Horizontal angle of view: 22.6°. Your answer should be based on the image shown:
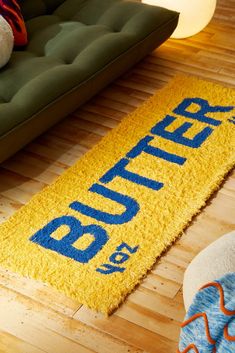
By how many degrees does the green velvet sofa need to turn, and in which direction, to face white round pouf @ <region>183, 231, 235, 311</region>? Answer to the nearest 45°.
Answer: approximately 45° to its right

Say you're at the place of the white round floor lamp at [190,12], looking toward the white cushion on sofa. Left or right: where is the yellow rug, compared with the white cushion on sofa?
left

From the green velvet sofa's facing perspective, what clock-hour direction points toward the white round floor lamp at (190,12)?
The white round floor lamp is roughly at 9 o'clock from the green velvet sofa.

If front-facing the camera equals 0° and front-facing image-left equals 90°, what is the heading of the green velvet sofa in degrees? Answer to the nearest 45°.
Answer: approximately 315°
